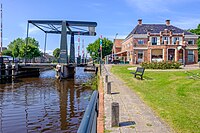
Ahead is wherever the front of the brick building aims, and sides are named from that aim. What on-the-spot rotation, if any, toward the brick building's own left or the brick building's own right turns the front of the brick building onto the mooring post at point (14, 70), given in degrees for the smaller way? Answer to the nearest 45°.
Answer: approximately 45° to the brick building's own right

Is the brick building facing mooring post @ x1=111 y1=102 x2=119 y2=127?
yes

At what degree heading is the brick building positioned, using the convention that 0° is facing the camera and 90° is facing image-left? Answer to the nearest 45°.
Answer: approximately 0°
